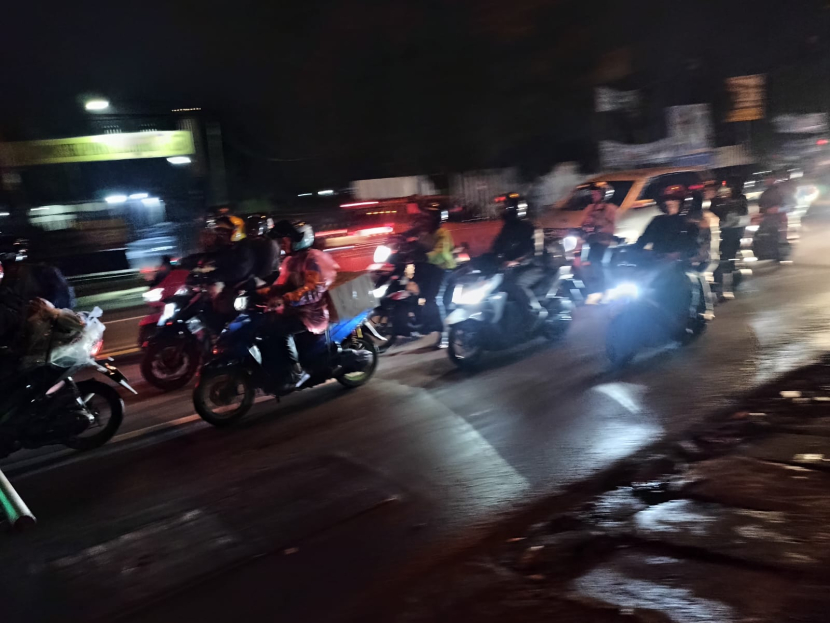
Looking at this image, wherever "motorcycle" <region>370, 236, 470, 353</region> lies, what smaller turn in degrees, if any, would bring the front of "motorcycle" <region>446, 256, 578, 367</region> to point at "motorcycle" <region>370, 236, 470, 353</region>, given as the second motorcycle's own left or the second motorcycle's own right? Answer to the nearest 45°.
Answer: approximately 90° to the second motorcycle's own right

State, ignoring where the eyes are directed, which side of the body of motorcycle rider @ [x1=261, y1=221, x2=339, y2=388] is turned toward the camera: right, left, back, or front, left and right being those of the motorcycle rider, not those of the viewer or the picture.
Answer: left

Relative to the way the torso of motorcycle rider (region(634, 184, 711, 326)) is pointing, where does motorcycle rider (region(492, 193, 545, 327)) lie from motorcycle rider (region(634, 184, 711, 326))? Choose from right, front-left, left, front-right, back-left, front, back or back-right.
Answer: front-right

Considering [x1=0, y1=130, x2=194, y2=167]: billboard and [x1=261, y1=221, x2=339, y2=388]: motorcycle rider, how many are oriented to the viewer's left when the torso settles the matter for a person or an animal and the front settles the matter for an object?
1

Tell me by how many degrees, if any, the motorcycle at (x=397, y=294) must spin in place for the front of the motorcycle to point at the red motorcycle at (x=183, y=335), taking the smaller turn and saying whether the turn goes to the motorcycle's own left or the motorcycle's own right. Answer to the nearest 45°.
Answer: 0° — it already faces it

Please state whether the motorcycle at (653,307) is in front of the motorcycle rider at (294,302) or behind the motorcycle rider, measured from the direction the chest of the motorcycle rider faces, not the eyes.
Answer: behind

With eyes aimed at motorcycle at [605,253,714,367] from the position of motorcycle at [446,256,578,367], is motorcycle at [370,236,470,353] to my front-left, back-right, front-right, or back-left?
back-left

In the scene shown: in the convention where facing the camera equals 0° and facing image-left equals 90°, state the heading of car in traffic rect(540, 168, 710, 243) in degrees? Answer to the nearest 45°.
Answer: approximately 45°

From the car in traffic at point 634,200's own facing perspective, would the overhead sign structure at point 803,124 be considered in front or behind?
behind
